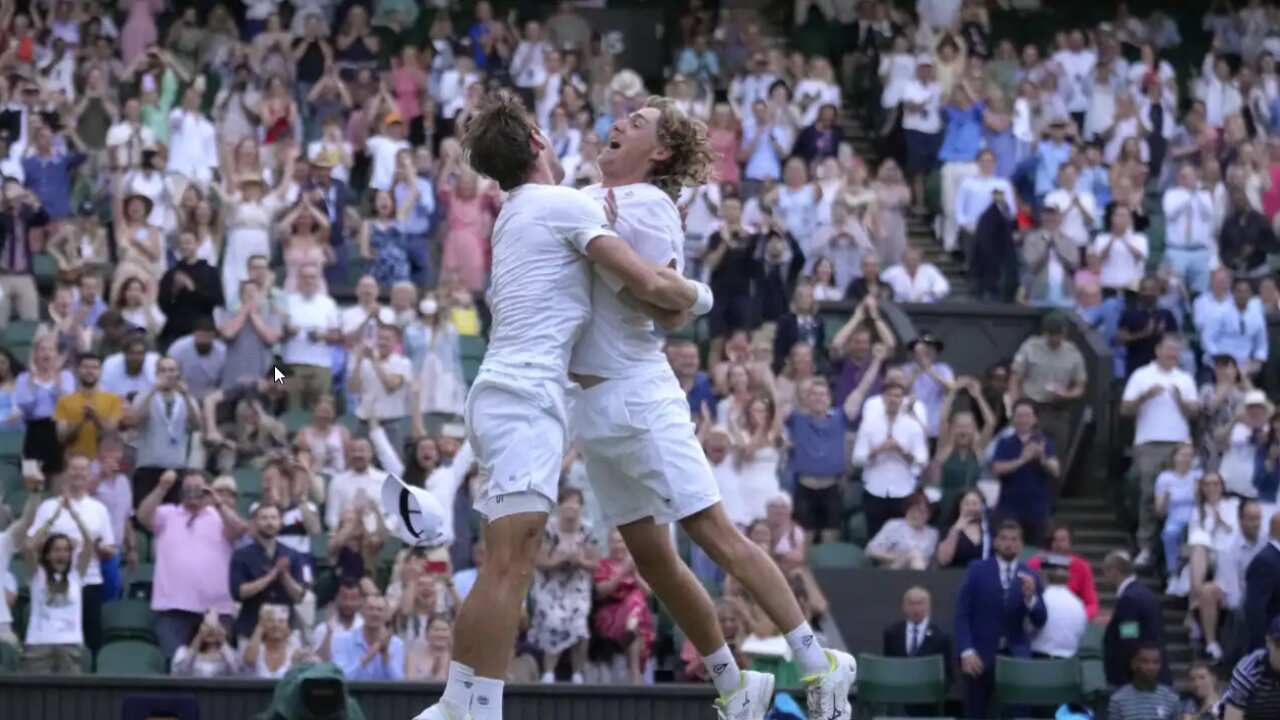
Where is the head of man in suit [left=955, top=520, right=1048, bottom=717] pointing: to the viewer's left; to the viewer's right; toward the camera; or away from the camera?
toward the camera

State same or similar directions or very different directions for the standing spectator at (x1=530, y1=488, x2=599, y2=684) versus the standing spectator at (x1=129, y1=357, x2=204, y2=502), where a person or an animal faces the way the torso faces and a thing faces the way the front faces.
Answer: same or similar directions

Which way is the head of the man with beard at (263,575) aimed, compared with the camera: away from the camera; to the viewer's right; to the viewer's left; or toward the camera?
toward the camera

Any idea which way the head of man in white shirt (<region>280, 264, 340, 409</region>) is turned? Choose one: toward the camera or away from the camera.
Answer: toward the camera

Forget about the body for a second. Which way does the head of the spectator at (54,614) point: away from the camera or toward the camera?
toward the camera

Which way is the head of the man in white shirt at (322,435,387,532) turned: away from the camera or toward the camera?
toward the camera

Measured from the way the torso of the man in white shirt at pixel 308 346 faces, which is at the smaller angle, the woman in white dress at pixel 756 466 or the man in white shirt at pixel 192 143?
the woman in white dress

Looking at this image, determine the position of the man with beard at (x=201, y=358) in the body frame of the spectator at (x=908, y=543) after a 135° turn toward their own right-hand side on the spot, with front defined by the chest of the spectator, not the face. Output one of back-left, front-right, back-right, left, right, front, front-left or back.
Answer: front-left

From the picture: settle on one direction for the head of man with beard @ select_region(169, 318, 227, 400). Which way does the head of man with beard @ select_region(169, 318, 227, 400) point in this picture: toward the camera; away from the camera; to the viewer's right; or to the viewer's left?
toward the camera

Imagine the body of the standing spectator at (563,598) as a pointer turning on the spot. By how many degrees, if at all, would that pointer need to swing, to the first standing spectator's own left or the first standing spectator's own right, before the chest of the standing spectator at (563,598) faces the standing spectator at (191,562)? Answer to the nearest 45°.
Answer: approximately 90° to the first standing spectator's own right

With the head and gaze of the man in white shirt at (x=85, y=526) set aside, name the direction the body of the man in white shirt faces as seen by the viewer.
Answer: toward the camera

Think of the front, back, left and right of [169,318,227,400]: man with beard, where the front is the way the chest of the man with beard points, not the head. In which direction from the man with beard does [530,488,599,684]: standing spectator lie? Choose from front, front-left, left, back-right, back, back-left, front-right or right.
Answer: front-left

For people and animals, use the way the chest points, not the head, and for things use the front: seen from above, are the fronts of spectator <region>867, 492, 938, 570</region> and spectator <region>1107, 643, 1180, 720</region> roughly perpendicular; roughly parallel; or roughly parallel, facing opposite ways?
roughly parallel

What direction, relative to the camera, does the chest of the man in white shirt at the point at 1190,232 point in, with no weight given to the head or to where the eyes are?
toward the camera

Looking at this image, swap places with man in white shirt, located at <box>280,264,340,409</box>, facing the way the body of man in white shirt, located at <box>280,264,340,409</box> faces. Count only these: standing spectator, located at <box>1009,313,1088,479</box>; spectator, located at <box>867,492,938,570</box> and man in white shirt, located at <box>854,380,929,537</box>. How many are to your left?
3
